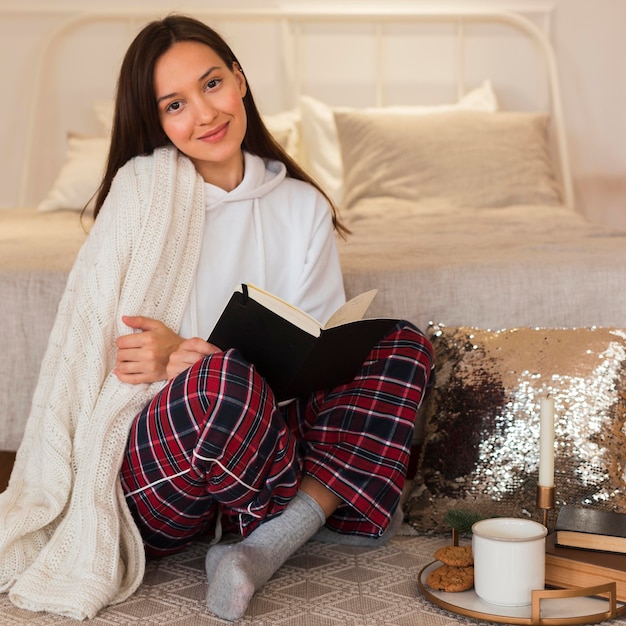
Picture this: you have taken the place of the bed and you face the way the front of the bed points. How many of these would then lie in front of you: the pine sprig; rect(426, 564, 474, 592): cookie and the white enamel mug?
3

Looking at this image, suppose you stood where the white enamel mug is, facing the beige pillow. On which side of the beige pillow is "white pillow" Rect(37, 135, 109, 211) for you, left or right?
left

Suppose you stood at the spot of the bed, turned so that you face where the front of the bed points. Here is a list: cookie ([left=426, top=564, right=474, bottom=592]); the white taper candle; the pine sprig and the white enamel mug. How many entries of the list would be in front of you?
4

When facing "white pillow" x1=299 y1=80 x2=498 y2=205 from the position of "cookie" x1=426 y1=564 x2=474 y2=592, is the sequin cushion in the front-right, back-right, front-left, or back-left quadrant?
front-right

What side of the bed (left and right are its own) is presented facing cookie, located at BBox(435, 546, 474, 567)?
front

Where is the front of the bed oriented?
toward the camera

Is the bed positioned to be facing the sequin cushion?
yes

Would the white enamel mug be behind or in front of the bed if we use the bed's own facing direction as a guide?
in front

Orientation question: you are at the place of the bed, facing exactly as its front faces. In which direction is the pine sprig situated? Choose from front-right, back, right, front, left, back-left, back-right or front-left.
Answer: front
